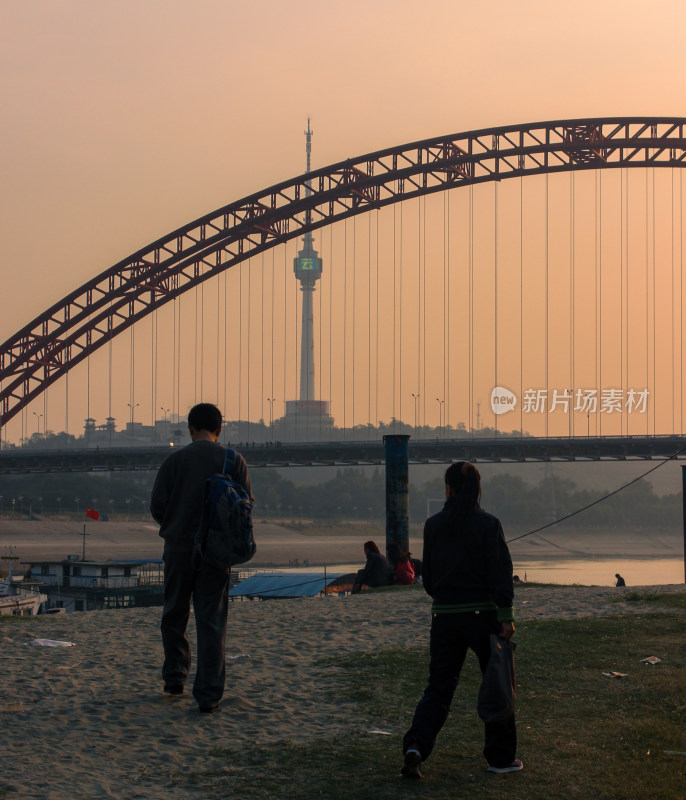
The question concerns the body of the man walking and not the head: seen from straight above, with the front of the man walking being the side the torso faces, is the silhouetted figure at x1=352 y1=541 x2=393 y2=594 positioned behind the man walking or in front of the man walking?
in front

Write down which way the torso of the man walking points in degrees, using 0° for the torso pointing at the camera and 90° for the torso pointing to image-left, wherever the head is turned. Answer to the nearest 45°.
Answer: approximately 180°

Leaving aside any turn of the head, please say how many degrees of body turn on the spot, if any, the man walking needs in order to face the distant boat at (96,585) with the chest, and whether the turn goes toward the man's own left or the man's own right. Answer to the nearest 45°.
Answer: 0° — they already face it

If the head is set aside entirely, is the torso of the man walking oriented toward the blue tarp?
yes

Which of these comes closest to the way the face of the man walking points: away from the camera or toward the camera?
away from the camera
